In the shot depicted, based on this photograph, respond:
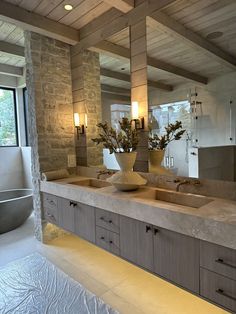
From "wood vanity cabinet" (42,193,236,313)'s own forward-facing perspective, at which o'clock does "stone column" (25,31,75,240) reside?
The stone column is roughly at 3 o'clock from the wood vanity cabinet.

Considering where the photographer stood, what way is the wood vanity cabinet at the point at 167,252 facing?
facing the viewer and to the left of the viewer

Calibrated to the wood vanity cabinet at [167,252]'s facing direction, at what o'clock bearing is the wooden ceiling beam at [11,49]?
The wooden ceiling beam is roughly at 3 o'clock from the wood vanity cabinet.

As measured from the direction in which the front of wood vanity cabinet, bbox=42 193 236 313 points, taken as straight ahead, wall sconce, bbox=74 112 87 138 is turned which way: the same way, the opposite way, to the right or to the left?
the same way

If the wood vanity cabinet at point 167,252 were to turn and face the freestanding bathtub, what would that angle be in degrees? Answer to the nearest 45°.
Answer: approximately 90° to its right

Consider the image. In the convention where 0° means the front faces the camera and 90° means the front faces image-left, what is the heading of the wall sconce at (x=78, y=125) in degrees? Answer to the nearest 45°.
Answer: approximately 45°

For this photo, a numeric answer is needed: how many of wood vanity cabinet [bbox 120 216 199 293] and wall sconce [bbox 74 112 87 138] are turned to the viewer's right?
0

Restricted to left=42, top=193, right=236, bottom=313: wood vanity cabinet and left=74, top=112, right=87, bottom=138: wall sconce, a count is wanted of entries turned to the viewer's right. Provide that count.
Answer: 0

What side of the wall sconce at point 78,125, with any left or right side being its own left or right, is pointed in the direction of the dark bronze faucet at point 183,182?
left
